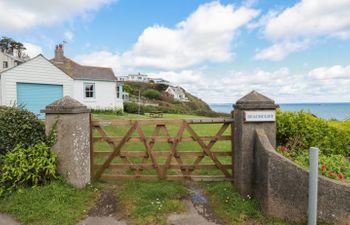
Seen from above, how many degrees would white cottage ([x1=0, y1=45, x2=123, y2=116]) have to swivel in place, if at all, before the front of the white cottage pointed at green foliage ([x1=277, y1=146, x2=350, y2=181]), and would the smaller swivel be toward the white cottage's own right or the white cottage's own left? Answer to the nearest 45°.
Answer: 0° — it already faces it

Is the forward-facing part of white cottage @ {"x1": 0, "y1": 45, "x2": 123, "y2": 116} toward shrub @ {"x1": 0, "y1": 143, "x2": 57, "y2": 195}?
yes

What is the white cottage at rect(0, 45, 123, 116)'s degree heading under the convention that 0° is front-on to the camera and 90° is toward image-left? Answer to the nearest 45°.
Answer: approximately 0°

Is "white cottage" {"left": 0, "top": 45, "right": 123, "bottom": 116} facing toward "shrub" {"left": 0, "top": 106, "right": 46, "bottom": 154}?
yes

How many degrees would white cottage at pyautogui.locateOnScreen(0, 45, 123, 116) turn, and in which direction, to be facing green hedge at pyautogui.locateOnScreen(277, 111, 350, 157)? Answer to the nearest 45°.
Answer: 0° — it already faces it
